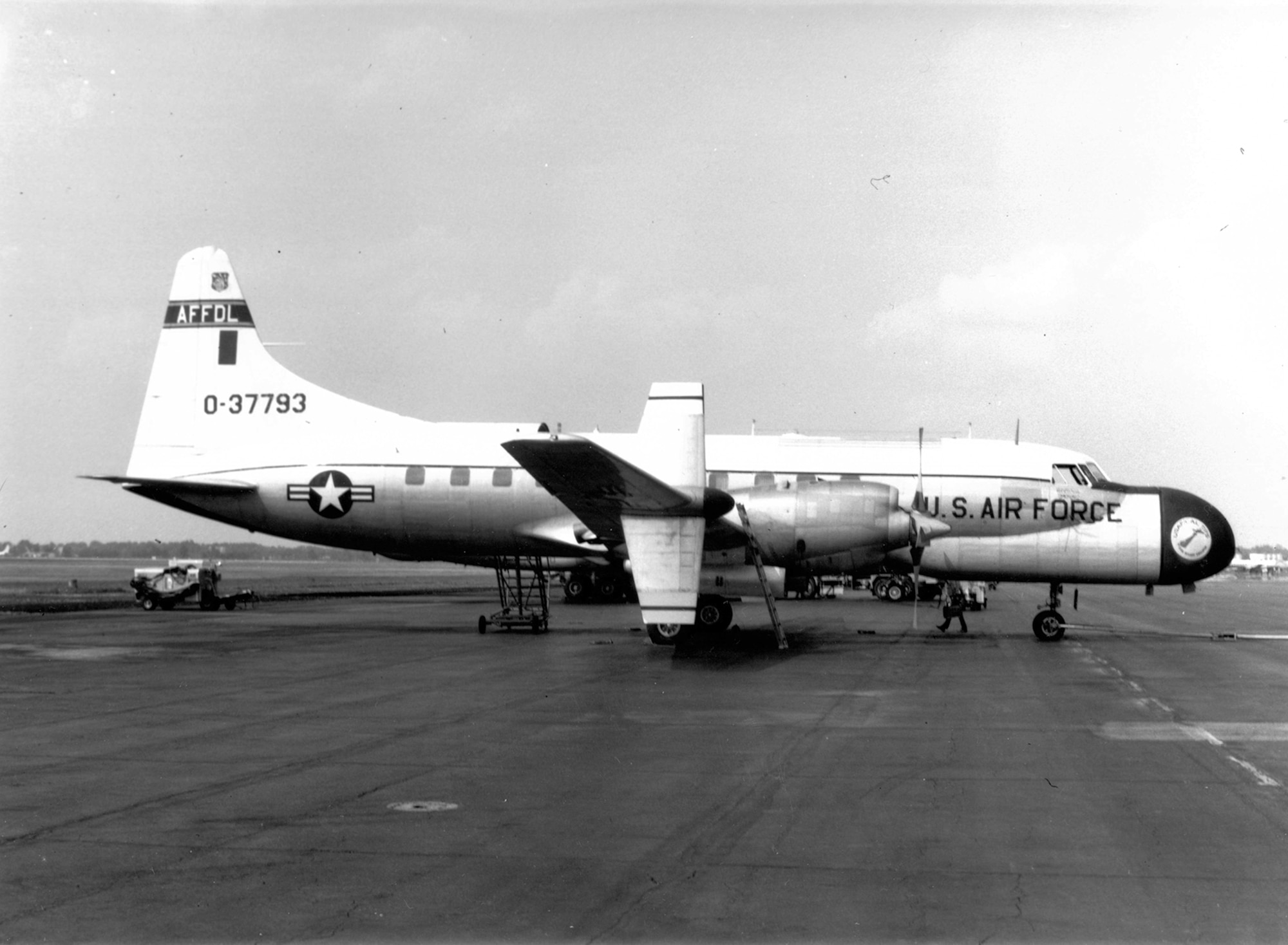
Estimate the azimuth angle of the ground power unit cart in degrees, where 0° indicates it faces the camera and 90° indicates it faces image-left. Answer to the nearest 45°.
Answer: approximately 270°

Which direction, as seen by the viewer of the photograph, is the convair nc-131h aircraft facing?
facing to the right of the viewer

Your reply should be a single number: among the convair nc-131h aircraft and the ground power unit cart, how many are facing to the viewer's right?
2

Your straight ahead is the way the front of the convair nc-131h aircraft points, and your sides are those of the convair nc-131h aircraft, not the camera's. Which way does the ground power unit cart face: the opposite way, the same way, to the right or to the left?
the same way

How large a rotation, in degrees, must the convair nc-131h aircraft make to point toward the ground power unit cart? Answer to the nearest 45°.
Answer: approximately 135° to its left
